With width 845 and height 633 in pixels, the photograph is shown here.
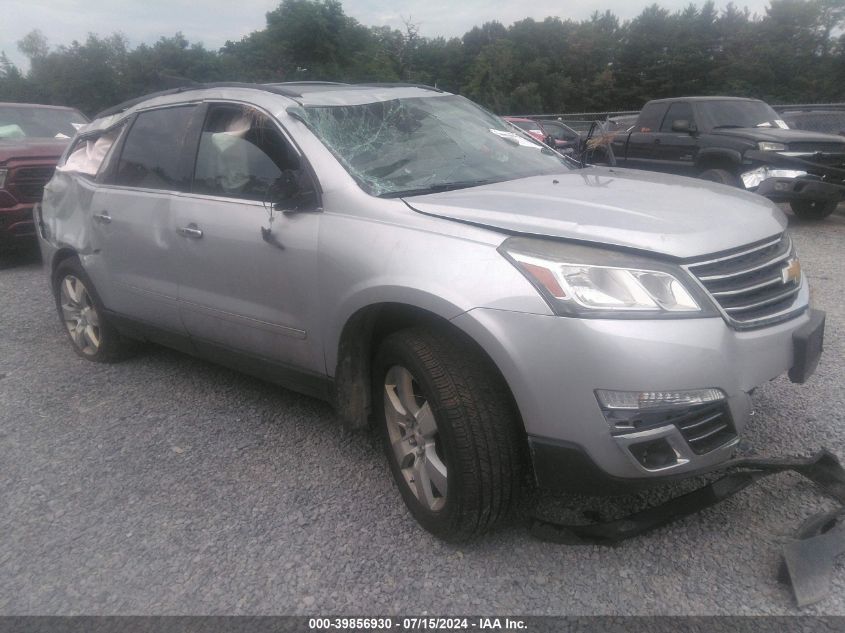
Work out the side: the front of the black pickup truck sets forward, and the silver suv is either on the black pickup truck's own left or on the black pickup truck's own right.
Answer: on the black pickup truck's own right

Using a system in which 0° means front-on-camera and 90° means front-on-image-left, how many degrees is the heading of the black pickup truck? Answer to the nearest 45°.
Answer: approximately 315°

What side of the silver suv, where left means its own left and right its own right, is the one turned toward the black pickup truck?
left

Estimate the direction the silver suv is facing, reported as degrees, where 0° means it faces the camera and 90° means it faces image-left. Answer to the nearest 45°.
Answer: approximately 315°

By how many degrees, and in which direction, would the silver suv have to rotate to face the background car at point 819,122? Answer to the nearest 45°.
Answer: approximately 90° to its left
